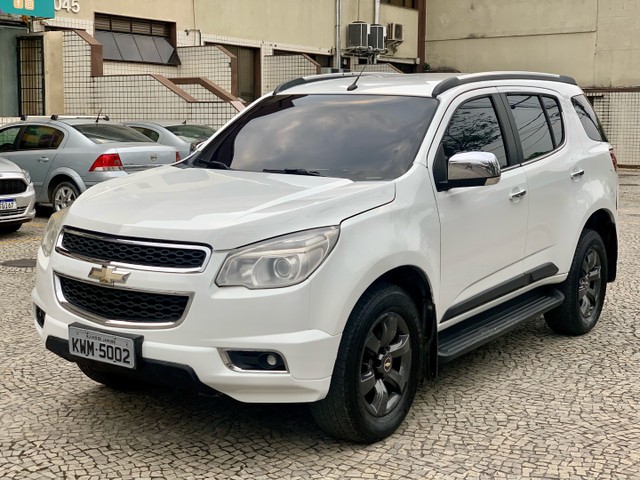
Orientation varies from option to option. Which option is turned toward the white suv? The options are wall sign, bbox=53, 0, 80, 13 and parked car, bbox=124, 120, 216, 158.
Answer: the wall sign

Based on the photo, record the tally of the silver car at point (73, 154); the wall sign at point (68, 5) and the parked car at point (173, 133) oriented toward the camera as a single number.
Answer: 1

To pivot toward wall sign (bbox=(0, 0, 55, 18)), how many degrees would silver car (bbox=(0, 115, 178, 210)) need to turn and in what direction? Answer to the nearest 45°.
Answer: approximately 45° to its right

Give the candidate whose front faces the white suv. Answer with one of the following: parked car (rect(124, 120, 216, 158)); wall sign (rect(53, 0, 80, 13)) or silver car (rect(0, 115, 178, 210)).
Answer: the wall sign

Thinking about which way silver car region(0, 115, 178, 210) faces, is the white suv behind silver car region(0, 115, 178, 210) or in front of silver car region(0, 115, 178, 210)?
behind

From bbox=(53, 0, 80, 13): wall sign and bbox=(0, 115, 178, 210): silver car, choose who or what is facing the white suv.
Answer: the wall sign

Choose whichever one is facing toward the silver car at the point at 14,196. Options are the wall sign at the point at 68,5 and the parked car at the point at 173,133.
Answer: the wall sign

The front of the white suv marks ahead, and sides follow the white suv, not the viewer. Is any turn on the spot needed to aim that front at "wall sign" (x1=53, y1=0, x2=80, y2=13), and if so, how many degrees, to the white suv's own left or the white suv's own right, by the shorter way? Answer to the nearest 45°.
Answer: approximately 135° to the white suv's own right

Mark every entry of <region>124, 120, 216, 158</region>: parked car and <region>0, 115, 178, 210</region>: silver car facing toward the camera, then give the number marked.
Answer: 0

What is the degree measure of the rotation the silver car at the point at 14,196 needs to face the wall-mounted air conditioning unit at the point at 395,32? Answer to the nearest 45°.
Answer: approximately 90° to its left

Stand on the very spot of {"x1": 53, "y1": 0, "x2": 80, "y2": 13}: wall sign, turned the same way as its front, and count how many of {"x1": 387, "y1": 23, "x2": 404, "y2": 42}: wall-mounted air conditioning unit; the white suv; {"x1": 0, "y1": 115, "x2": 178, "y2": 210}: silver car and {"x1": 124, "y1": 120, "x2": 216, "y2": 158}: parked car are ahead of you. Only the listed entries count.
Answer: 3

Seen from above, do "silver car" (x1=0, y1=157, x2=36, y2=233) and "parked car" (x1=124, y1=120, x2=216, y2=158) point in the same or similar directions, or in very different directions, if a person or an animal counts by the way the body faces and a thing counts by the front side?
very different directions

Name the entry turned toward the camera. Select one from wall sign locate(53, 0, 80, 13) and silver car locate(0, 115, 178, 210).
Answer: the wall sign

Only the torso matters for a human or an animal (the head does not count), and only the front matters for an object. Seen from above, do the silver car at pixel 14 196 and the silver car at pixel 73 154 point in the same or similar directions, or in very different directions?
very different directions

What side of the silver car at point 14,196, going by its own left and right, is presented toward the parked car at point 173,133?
left

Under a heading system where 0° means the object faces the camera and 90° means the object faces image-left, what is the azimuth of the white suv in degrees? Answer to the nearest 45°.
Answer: approximately 45°

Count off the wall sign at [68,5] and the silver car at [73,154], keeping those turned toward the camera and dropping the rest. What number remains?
1

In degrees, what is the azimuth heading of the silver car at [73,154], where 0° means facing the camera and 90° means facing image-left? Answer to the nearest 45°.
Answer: approximately 135°

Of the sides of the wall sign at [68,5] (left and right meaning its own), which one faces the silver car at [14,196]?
front

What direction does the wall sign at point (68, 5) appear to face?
toward the camera
